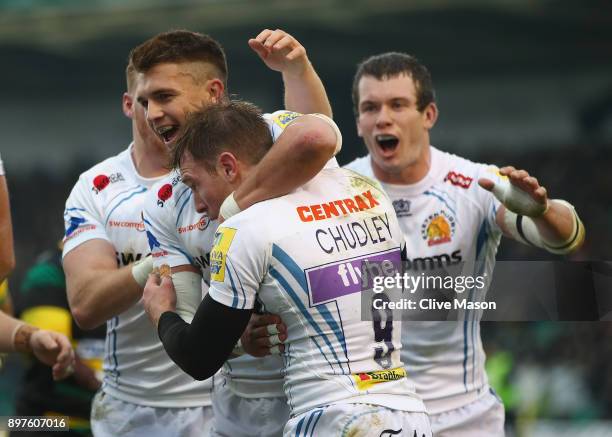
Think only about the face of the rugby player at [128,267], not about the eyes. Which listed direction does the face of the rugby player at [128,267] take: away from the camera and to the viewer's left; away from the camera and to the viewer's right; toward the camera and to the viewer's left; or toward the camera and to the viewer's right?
toward the camera and to the viewer's right

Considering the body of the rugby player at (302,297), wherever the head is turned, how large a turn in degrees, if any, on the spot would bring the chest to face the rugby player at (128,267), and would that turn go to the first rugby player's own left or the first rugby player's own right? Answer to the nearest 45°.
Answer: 0° — they already face them

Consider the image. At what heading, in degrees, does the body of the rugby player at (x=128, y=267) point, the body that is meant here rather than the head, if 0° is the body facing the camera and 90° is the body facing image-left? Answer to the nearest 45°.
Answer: approximately 315°

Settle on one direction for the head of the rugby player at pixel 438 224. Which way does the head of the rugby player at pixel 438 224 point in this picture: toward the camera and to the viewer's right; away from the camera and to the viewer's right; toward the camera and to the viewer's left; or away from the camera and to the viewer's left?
toward the camera and to the viewer's left

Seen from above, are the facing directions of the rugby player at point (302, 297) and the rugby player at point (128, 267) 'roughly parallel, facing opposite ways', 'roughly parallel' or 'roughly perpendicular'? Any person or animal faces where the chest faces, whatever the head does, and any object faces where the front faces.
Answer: roughly parallel, facing opposite ways

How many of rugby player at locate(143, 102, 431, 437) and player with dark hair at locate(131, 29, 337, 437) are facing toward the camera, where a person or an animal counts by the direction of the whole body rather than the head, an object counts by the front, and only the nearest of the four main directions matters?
1

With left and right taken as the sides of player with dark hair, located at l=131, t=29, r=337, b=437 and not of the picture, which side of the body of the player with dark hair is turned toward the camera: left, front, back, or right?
front
